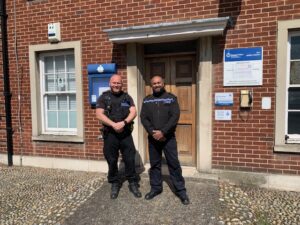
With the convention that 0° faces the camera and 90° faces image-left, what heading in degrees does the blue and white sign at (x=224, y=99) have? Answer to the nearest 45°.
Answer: approximately 0°

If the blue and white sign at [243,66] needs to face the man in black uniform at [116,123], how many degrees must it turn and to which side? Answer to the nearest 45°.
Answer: approximately 45° to its right

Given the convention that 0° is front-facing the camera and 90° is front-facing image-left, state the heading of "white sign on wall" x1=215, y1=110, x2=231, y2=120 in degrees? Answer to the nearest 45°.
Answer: approximately 0°

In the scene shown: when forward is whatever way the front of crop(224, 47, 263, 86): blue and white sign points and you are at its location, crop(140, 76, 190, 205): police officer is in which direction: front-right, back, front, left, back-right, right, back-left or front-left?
front-right

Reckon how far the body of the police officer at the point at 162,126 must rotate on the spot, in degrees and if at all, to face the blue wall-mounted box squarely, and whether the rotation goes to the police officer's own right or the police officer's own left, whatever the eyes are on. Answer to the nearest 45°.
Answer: approximately 135° to the police officer's own right

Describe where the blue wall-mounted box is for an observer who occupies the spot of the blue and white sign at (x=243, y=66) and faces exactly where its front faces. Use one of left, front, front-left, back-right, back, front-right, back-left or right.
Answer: right

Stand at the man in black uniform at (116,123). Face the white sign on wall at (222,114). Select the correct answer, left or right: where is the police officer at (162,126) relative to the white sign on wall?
right

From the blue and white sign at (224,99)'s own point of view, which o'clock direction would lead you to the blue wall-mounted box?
The blue wall-mounted box is roughly at 3 o'clock from the blue and white sign.
